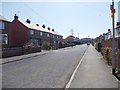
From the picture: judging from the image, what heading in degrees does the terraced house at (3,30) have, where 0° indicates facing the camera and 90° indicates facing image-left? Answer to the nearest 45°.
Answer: approximately 315°
